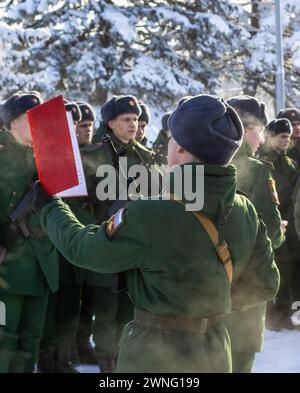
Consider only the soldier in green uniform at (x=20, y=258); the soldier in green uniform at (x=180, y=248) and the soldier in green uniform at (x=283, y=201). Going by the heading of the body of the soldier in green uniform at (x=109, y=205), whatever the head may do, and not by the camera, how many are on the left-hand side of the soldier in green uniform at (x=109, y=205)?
1

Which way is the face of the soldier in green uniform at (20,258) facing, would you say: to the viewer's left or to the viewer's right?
to the viewer's right

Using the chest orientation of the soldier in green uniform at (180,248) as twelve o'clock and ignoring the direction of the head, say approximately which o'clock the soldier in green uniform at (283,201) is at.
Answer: the soldier in green uniform at (283,201) is roughly at 2 o'clock from the soldier in green uniform at (180,248).

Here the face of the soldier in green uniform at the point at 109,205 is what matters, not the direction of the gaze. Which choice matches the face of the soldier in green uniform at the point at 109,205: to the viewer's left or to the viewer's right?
to the viewer's right

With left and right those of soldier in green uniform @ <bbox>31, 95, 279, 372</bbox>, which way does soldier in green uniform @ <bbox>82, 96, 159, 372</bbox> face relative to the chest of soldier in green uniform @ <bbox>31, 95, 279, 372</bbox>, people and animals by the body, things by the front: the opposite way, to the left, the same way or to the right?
the opposite way

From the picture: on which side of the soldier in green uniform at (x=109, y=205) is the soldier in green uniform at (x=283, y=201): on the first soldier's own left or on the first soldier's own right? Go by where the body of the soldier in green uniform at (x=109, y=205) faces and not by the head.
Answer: on the first soldier's own left

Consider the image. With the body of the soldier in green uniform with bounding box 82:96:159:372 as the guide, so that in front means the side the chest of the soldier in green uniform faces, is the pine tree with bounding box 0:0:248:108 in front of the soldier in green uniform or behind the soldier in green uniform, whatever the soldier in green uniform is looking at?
behind

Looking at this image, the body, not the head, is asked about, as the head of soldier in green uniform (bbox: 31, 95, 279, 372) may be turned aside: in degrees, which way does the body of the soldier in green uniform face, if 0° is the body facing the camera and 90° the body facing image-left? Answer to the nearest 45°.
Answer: approximately 135°

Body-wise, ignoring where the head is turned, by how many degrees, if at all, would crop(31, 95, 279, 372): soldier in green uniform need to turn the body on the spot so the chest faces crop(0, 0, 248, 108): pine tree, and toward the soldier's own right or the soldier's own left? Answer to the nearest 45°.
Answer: approximately 45° to the soldier's own right

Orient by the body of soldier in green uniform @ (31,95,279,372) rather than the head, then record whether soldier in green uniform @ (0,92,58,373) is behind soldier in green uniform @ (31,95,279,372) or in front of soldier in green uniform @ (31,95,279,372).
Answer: in front

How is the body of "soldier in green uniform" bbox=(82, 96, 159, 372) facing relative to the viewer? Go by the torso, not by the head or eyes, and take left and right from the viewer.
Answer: facing the viewer and to the right of the viewer
